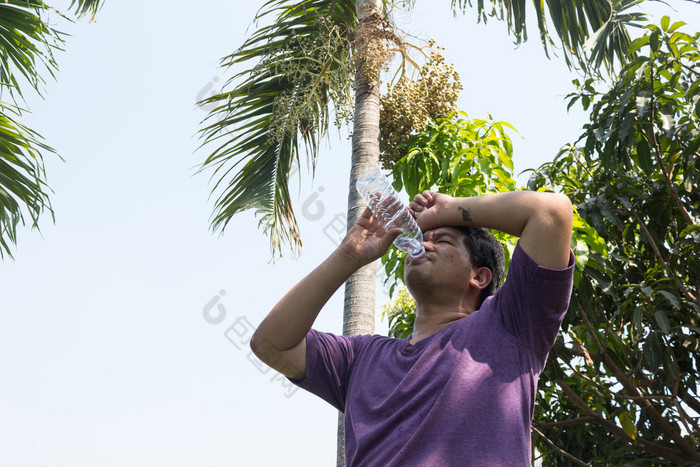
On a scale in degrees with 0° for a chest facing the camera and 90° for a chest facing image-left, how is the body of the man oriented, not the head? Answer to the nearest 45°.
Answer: approximately 45°

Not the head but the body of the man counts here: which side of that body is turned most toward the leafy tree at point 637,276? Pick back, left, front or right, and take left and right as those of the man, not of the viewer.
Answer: back

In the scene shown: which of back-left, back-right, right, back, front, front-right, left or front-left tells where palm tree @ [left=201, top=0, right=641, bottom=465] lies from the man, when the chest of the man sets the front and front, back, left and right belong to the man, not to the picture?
back-right
